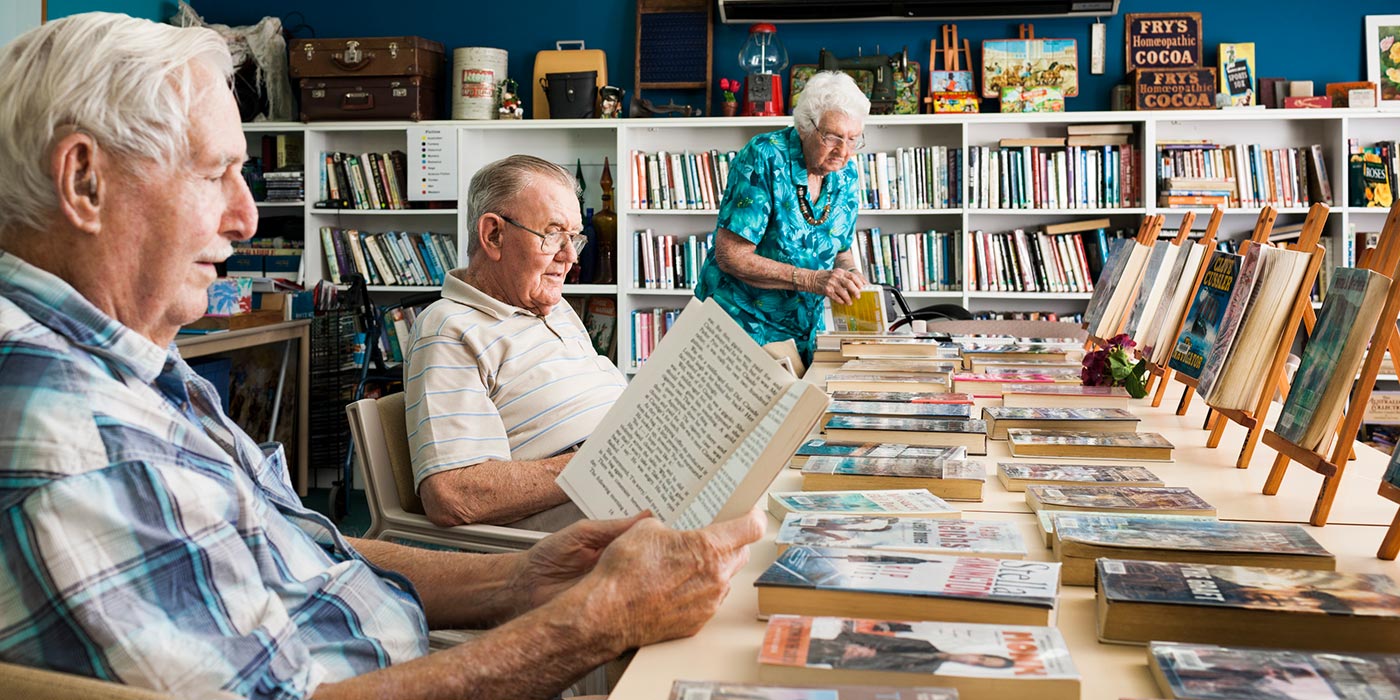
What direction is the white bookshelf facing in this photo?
toward the camera

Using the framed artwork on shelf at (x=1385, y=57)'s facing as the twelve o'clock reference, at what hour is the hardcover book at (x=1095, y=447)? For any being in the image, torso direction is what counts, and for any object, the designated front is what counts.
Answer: The hardcover book is roughly at 12 o'clock from the framed artwork on shelf.

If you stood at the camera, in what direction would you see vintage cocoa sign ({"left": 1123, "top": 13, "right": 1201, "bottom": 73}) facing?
facing the viewer

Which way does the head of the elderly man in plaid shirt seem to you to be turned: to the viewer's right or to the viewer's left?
to the viewer's right

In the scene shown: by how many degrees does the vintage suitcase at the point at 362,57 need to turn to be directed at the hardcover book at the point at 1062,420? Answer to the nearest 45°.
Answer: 0° — it already faces it

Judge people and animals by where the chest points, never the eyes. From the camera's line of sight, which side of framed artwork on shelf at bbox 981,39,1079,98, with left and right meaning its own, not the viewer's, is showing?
front

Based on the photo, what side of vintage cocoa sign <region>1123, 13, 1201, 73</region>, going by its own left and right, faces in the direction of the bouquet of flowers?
front

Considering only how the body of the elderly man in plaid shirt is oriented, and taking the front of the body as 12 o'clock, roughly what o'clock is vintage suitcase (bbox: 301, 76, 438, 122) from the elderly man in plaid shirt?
The vintage suitcase is roughly at 9 o'clock from the elderly man in plaid shirt.

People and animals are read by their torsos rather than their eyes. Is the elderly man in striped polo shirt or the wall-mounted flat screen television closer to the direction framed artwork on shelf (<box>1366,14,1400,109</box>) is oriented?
the elderly man in striped polo shirt
